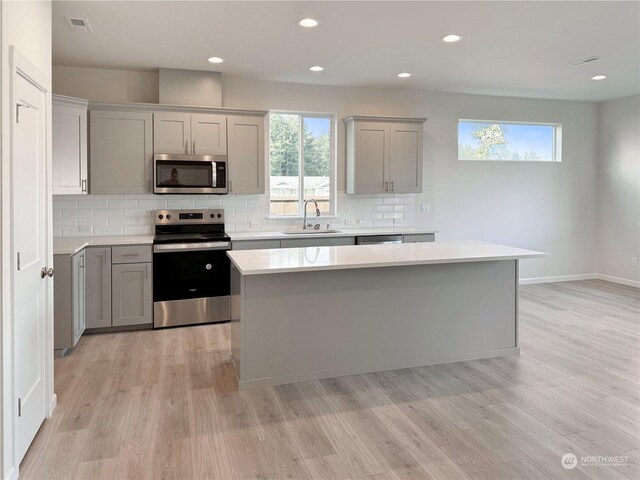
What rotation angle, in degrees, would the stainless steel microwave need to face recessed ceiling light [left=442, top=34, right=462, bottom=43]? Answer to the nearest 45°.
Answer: approximately 45° to its left

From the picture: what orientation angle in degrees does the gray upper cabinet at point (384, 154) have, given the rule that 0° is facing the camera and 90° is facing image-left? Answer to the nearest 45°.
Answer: approximately 0°

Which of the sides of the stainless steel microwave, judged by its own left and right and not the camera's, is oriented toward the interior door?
front

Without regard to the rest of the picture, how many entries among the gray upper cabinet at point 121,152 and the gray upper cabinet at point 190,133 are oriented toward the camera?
2

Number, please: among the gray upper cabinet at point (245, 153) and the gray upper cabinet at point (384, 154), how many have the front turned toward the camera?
2

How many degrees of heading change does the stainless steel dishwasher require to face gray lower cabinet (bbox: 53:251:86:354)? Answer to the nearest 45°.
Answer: approximately 45° to its right

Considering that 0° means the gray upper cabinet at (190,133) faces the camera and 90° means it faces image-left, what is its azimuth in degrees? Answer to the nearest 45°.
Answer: approximately 0°
